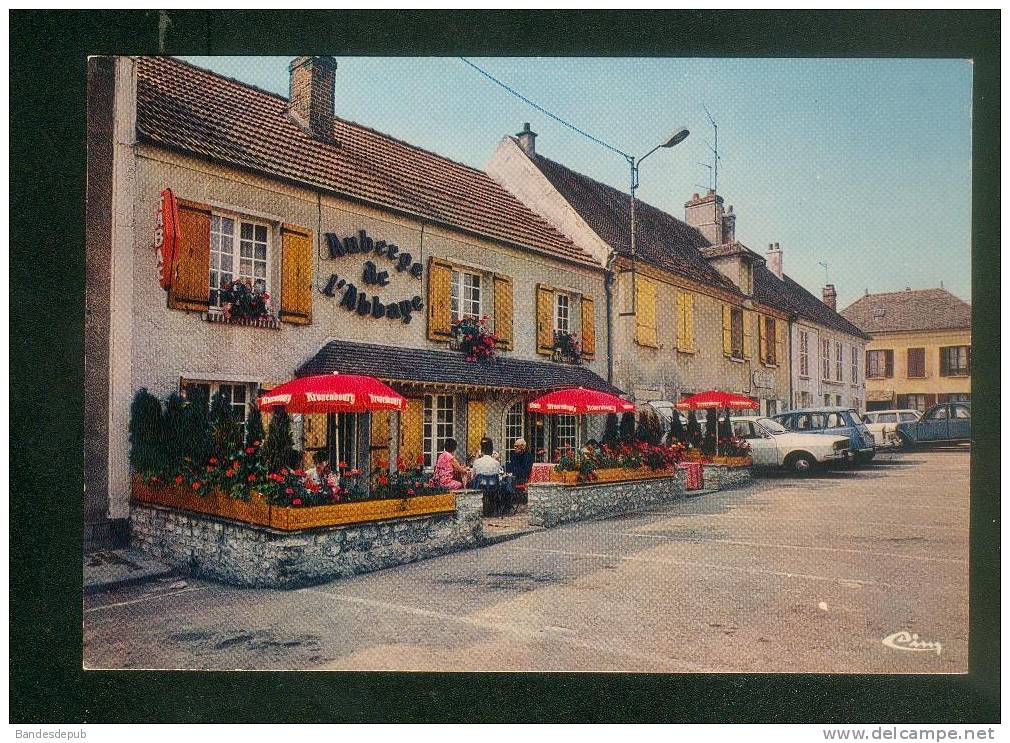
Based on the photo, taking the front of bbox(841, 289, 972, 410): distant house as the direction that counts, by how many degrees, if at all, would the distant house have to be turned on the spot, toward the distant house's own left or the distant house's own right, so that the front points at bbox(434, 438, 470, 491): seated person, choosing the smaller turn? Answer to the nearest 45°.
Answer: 0° — it already faces them

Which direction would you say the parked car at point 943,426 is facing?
to the viewer's left

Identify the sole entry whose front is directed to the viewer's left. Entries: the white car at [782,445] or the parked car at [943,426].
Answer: the parked car

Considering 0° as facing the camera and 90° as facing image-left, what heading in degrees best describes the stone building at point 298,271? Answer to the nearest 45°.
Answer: approximately 315°

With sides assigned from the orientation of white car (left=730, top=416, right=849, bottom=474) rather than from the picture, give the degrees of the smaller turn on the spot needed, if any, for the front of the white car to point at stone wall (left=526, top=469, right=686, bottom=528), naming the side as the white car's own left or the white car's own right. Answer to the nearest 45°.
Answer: approximately 90° to the white car's own right

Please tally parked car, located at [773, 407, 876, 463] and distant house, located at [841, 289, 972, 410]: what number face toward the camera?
1
